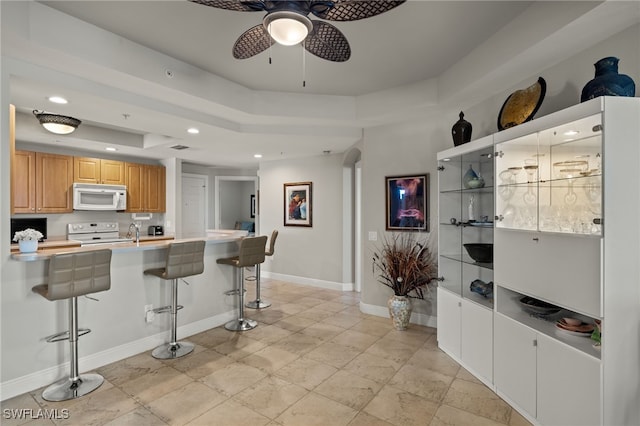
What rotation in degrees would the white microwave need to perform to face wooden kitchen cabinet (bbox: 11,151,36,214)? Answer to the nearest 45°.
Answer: approximately 90° to its right

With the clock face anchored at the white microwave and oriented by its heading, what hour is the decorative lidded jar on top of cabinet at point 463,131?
The decorative lidded jar on top of cabinet is roughly at 11 o'clock from the white microwave.

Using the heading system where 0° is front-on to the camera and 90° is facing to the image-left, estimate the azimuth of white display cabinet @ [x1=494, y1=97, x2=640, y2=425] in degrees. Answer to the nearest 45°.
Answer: approximately 45°

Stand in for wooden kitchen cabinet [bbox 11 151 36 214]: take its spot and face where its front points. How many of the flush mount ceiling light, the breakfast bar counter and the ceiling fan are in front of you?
3

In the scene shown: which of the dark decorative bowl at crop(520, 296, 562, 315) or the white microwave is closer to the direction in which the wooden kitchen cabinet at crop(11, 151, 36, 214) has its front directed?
the dark decorative bowl

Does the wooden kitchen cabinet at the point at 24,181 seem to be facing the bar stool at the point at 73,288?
yes

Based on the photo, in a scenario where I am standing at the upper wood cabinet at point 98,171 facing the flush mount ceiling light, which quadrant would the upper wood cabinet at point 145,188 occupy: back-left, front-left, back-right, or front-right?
back-left

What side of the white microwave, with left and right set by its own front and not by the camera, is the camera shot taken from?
front

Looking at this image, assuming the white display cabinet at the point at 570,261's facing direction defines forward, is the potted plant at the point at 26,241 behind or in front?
in front

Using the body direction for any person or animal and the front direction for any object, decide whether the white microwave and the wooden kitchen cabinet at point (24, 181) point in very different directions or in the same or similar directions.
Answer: same or similar directions

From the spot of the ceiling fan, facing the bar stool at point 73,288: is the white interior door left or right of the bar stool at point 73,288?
right

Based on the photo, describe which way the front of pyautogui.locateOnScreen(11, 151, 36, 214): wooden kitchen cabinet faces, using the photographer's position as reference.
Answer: facing the viewer

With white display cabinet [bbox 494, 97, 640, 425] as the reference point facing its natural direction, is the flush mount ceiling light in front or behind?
in front

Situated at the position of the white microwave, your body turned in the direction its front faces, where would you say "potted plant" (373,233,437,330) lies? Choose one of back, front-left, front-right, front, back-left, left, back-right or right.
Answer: front-left
